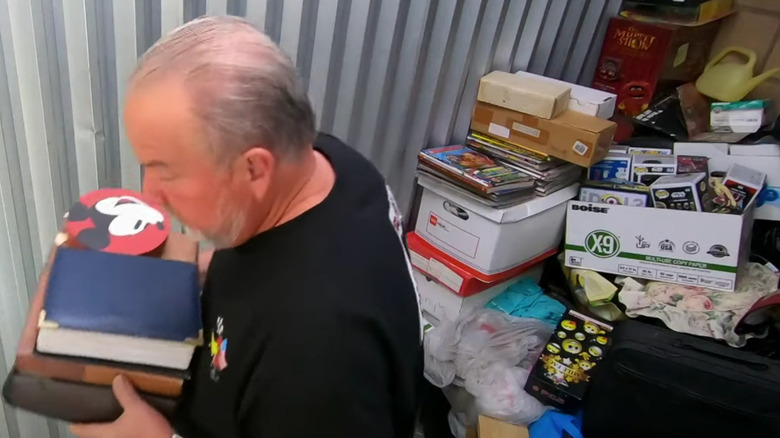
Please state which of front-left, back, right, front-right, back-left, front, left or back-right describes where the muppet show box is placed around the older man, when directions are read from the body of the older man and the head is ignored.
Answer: back-right

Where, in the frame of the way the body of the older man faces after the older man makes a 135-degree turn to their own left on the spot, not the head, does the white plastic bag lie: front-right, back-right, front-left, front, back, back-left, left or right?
left

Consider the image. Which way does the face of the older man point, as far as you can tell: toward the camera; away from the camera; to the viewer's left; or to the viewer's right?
to the viewer's left

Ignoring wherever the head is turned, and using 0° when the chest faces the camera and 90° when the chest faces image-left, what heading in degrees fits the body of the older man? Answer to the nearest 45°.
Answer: approximately 90°

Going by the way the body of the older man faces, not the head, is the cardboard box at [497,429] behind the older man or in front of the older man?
behind

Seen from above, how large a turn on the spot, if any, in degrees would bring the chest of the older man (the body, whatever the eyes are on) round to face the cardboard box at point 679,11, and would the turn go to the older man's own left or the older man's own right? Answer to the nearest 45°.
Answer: approximately 135° to the older man's own right

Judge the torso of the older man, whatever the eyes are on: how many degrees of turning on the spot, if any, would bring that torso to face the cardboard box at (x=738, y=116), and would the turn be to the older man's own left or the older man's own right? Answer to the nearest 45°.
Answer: approximately 135° to the older man's own right

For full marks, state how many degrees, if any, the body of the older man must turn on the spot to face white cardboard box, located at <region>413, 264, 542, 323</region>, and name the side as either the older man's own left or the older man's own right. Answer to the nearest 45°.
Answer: approximately 135° to the older man's own right

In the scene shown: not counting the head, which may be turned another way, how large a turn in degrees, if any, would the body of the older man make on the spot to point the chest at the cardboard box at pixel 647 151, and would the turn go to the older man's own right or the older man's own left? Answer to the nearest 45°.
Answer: approximately 135° to the older man's own right

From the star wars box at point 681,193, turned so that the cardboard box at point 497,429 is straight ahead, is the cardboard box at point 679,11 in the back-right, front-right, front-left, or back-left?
back-right

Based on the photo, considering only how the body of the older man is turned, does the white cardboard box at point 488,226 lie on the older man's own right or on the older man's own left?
on the older man's own right
